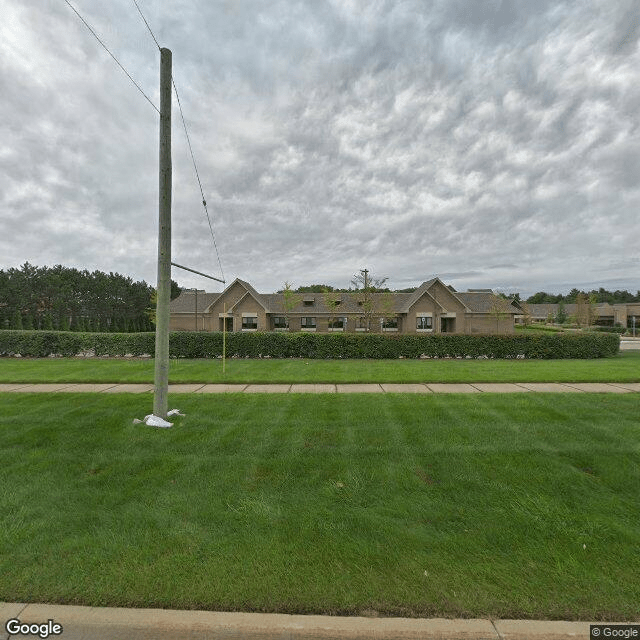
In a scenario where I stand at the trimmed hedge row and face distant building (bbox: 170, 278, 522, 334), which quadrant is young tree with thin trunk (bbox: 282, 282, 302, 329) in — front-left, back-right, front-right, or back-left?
front-left

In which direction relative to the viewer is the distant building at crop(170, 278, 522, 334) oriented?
toward the camera

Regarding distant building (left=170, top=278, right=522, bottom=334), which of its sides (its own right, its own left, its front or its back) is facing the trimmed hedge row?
front

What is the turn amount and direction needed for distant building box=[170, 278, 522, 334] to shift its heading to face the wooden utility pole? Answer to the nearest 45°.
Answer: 0° — it already faces it
